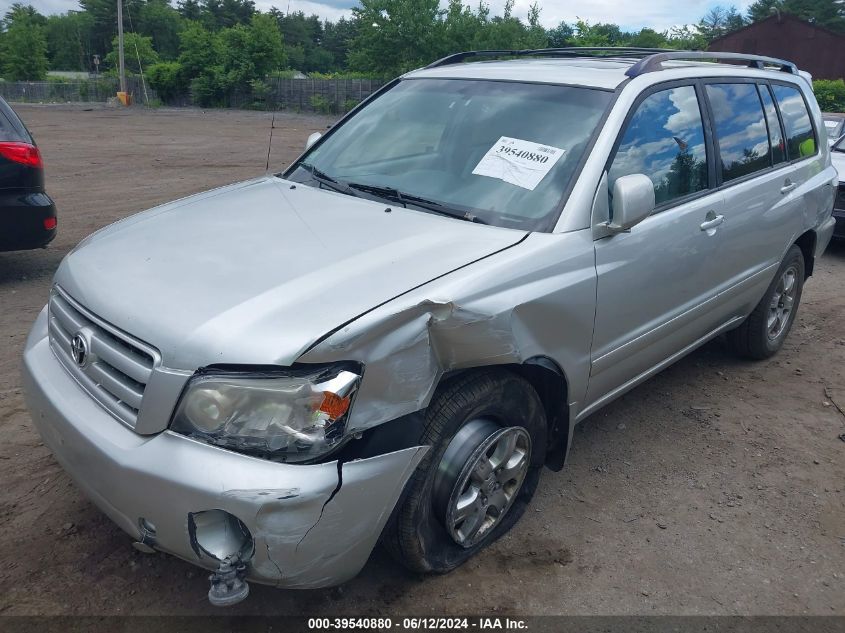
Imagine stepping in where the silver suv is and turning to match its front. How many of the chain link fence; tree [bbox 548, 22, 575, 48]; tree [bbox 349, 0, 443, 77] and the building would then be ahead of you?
0

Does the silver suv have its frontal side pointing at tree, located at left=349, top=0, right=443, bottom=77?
no

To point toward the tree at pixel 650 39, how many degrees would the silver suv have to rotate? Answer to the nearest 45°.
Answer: approximately 135° to its right

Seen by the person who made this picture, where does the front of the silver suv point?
facing the viewer and to the left of the viewer

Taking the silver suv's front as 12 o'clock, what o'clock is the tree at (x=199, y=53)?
The tree is roughly at 4 o'clock from the silver suv.

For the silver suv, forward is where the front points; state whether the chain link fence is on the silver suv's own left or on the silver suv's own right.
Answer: on the silver suv's own right

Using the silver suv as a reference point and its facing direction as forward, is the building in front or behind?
behind

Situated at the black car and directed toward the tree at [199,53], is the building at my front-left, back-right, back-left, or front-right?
front-right

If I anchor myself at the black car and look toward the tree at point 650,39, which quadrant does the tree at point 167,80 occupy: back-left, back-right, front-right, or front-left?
front-left

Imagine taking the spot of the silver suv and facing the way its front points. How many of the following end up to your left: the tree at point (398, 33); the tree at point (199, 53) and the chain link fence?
0

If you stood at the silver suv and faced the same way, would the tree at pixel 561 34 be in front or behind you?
behind

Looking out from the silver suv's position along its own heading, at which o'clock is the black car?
The black car is roughly at 3 o'clock from the silver suv.
